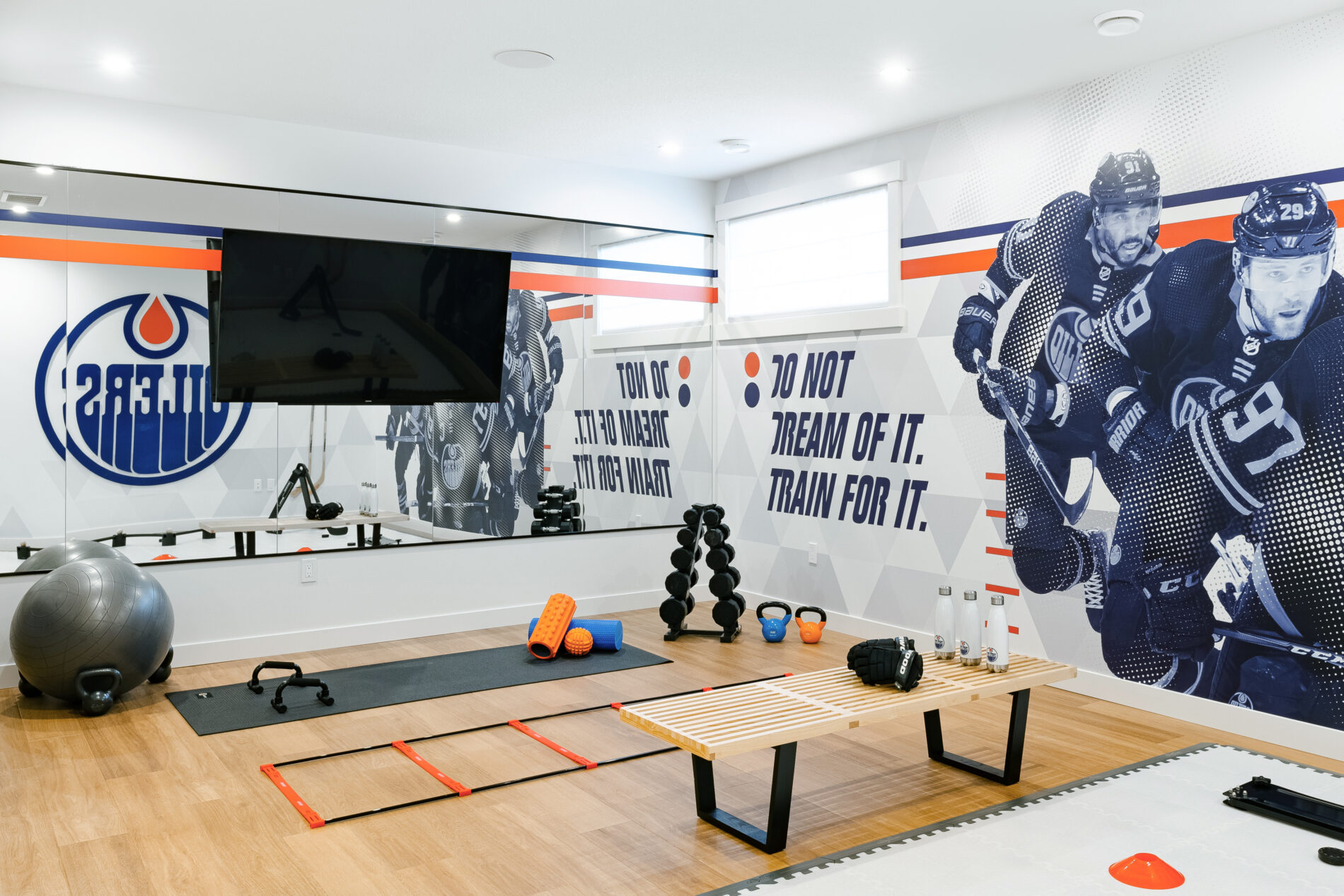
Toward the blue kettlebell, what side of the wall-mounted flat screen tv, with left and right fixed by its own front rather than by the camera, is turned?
left

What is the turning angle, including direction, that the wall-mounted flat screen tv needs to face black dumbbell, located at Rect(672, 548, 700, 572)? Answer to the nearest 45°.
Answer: approximately 90° to its left

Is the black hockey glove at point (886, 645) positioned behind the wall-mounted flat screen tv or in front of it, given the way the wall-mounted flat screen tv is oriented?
in front

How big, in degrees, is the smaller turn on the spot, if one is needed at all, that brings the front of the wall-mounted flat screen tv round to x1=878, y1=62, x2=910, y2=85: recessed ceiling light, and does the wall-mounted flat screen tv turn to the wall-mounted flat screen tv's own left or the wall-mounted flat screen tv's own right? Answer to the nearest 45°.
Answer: approximately 45° to the wall-mounted flat screen tv's own left

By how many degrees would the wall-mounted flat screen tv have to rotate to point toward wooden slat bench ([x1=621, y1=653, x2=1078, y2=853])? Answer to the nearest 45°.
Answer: approximately 45° to its left

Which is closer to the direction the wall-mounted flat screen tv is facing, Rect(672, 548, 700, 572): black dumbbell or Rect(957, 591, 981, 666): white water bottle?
the white water bottle

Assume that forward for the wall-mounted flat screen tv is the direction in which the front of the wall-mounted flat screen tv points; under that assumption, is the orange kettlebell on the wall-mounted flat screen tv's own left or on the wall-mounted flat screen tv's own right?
on the wall-mounted flat screen tv's own left

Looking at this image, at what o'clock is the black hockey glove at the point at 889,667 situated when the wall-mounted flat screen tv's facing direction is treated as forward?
The black hockey glove is roughly at 11 o'clock from the wall-mounted flat screen tv.

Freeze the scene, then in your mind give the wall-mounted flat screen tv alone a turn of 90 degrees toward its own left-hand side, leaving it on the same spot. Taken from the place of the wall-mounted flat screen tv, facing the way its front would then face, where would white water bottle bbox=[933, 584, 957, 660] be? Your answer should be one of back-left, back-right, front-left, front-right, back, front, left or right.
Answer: front-right

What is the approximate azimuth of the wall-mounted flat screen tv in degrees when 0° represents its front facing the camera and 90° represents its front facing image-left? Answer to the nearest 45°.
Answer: approximately 0°

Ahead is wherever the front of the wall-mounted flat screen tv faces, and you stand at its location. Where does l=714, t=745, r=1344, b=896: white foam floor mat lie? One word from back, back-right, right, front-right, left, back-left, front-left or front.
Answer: front-left

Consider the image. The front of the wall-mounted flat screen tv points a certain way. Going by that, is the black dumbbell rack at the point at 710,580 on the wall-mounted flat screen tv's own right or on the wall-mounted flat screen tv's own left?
on the wall-mounted flat screen tv's own left

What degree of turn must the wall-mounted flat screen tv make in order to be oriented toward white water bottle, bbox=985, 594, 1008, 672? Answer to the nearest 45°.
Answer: approximately 45° to its left

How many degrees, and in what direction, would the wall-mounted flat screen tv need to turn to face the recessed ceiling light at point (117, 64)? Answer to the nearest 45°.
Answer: approximately 45° to its right
